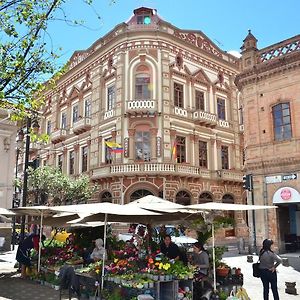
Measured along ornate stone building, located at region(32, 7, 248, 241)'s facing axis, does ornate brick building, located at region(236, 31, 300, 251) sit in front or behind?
in front

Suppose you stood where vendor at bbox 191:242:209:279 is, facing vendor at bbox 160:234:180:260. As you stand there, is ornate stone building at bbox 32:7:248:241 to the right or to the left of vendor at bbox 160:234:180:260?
right

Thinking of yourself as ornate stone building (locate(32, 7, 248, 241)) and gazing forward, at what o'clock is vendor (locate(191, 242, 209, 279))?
The vendor is roughly at 12 o'clock from the ornate stone building.

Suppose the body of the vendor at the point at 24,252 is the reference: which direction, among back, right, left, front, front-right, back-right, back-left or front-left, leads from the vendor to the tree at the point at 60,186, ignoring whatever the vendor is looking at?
left

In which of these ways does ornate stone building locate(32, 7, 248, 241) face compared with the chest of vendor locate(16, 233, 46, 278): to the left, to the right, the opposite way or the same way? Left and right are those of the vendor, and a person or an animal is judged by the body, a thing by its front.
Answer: to the right

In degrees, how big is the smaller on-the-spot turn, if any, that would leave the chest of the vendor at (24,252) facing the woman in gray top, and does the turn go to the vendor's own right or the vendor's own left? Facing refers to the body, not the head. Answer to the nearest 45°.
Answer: approximately 45° to the vendor's own right

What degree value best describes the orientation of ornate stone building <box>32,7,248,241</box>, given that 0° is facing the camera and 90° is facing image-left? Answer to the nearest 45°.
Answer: approximately 0°

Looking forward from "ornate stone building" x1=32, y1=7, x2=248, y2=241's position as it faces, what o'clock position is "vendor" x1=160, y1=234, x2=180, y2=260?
The vendor is roughly at 12 o'clock from the ornate stone building.

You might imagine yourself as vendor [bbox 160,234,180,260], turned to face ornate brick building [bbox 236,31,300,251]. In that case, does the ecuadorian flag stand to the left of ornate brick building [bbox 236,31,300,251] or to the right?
left

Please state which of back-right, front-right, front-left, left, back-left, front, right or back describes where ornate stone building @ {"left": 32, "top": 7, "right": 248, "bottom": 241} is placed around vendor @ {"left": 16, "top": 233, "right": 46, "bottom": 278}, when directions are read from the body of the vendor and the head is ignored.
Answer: front-left
